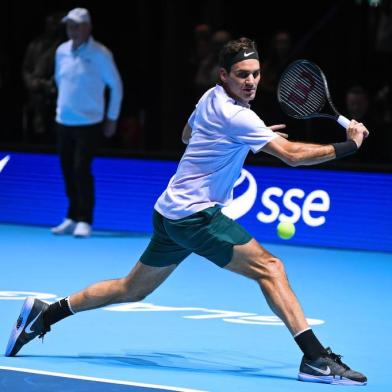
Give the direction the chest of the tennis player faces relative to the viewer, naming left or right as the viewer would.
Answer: facing to the right of the viewer

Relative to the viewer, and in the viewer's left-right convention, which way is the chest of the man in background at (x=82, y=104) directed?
facing the viewer and to the left of the viewer

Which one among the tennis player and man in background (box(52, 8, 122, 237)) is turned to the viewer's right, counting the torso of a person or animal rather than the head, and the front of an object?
the tennis player

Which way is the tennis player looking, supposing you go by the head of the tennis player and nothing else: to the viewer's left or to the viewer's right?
to the viewer's right

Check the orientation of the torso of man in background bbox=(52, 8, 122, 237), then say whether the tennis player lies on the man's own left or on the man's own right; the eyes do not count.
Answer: on the man's own left
